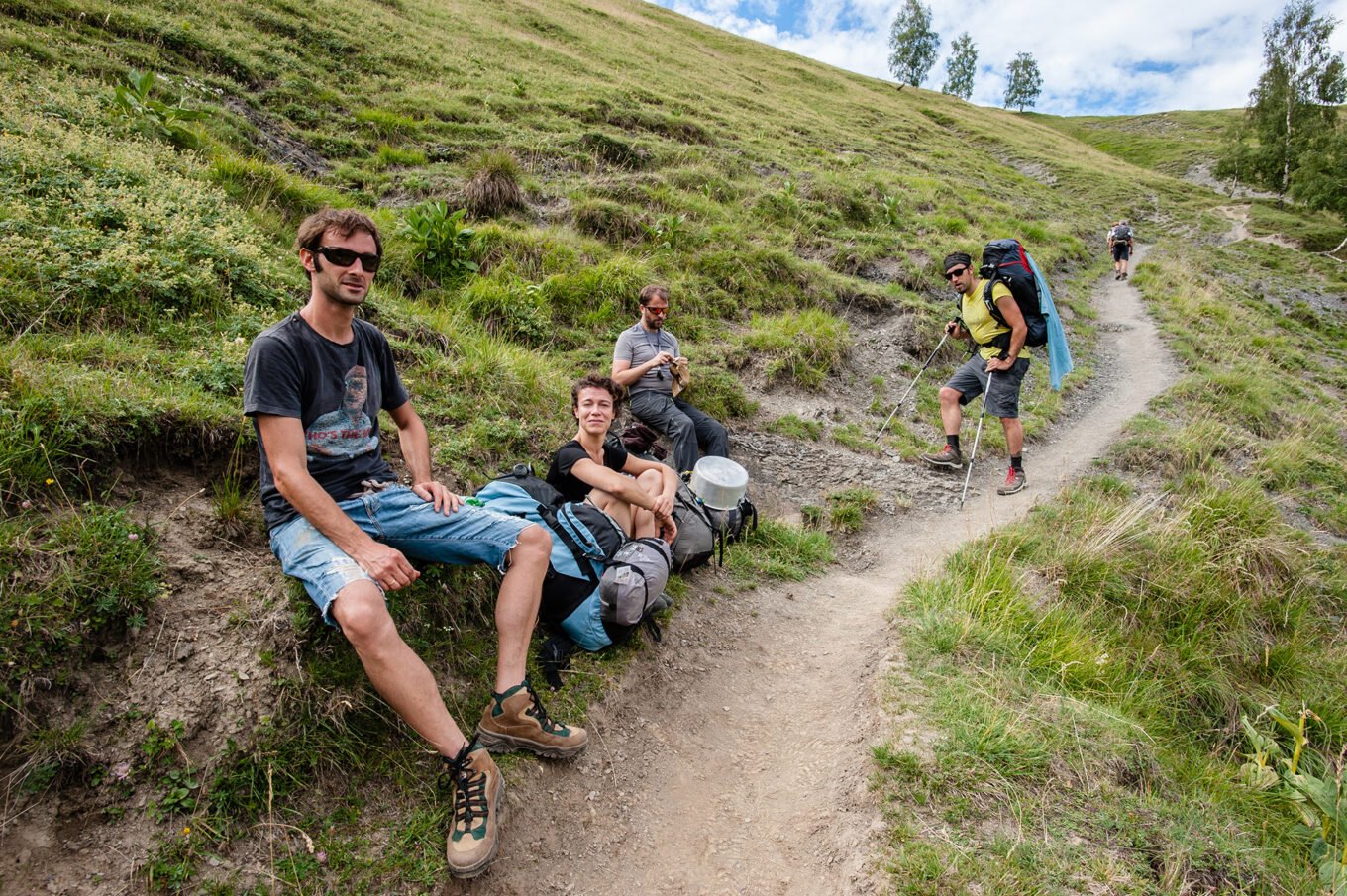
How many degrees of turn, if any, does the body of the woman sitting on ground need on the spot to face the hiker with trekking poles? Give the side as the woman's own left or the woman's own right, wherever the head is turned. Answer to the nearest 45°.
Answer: approximately 90° to the woman's own left

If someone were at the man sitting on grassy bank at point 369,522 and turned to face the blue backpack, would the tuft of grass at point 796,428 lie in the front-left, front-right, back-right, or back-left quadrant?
front-left

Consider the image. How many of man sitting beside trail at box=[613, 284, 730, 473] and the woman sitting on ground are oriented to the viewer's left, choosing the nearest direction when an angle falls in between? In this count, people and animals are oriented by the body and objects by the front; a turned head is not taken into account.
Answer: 0

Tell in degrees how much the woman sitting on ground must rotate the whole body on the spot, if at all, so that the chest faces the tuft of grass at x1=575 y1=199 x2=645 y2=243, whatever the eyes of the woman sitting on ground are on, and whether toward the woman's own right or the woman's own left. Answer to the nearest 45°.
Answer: approximately 135° to the woman's own left

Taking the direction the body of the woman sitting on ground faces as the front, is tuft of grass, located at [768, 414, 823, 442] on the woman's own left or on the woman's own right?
on the woman's own left

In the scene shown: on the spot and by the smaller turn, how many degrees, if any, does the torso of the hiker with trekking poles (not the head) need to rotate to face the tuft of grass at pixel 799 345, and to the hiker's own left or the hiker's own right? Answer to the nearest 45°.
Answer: approximately 90° to the hiker's own right

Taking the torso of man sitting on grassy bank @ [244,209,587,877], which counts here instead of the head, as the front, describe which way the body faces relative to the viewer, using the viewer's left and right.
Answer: facing the viewer and to the right of the viewer

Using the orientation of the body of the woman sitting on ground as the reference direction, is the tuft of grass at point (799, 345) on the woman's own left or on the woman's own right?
on the woman's own left

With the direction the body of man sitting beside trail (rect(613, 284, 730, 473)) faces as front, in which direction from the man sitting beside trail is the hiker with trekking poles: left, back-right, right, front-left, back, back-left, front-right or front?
front-left

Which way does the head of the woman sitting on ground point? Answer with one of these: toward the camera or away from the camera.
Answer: toward the camera

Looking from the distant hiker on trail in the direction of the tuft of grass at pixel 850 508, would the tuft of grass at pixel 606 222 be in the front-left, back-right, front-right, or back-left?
front-right

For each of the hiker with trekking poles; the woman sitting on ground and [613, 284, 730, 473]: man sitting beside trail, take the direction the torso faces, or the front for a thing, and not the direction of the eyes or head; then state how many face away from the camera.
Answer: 0
